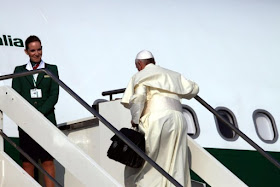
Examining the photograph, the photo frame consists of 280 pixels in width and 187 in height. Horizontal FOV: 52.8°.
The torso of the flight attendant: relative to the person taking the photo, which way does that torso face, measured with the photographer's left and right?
facing the viewer

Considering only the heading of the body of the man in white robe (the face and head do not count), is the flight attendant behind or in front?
in front

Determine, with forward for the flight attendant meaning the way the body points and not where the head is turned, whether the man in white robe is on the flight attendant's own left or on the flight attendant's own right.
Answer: on the flight attendant's own left

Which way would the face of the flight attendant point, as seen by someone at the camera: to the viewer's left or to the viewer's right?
to the viewer's right

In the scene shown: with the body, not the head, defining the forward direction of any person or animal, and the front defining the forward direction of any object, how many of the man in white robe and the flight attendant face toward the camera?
1

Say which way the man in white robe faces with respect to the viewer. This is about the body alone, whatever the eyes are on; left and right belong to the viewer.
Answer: facing away from the viewer and to the left of the viewer

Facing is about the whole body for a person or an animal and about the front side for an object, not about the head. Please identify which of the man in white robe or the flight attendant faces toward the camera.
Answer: the flight attendant
